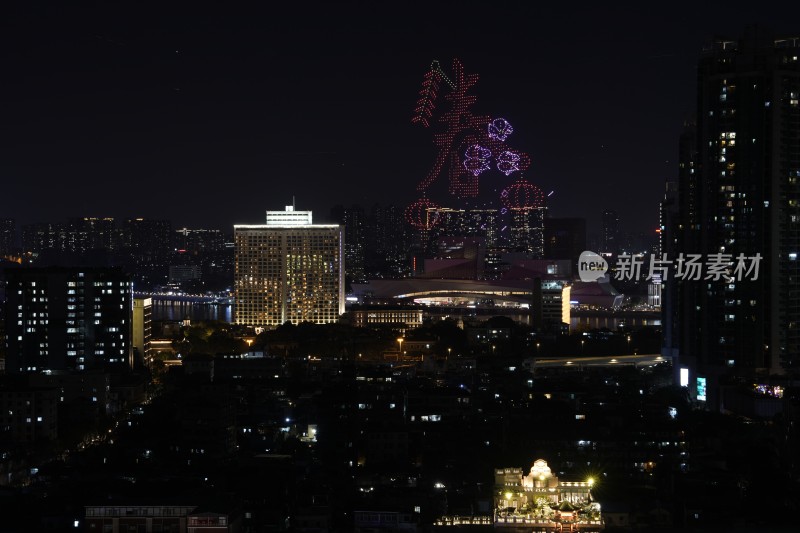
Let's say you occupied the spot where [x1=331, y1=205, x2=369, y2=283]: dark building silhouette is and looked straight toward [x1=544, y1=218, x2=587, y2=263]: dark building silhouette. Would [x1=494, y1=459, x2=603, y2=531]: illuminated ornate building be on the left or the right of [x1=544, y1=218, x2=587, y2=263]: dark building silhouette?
right

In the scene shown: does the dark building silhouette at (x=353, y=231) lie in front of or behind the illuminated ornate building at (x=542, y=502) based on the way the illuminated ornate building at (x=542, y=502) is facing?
behind

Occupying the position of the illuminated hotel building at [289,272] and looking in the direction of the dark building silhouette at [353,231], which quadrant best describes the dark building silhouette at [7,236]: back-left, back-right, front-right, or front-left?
front-left

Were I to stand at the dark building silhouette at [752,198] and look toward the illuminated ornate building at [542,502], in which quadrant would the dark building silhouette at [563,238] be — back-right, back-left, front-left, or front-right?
back-right

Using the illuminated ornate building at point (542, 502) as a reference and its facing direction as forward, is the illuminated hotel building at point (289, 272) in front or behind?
behind

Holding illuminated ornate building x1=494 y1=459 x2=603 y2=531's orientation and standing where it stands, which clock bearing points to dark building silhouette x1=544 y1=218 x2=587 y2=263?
The dark building silhouette is roughly at 6 o'clock from the illuminated ornate building.

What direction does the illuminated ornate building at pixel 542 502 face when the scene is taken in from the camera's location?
facing the viewer

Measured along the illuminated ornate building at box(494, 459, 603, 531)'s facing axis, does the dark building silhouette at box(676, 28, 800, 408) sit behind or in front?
behind
